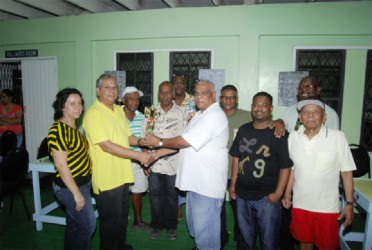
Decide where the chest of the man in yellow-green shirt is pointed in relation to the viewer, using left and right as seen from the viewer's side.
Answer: facing the viewer and to the right of the viewer

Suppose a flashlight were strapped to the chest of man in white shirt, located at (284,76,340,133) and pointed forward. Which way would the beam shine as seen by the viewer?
toward the camera

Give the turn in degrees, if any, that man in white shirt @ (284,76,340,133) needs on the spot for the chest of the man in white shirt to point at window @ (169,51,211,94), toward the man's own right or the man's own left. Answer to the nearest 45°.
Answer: approximately 135° to the man's own right

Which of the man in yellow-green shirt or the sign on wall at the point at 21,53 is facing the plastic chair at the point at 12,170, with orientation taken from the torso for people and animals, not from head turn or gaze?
the sign on wall

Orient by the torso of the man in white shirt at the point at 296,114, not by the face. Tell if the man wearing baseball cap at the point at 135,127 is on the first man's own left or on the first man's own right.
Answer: on the first man's own right

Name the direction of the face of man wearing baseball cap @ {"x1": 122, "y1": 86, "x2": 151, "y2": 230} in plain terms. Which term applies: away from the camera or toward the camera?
toward the camera

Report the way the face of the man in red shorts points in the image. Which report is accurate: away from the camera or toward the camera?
toward the camera

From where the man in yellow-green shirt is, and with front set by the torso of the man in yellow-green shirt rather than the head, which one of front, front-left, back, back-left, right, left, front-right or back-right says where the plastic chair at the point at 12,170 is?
back

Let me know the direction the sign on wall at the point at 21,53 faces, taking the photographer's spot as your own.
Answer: facing the viewer

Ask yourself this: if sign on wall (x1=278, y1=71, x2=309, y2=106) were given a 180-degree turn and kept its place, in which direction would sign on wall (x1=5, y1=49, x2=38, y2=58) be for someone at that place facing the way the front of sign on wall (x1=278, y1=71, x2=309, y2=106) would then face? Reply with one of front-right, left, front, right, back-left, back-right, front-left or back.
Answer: left

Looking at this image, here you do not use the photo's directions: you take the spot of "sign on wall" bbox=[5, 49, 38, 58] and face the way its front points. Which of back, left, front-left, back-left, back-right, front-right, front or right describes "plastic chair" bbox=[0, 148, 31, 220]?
front

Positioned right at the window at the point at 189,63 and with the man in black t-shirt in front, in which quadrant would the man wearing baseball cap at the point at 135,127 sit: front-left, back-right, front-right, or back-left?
front-right
